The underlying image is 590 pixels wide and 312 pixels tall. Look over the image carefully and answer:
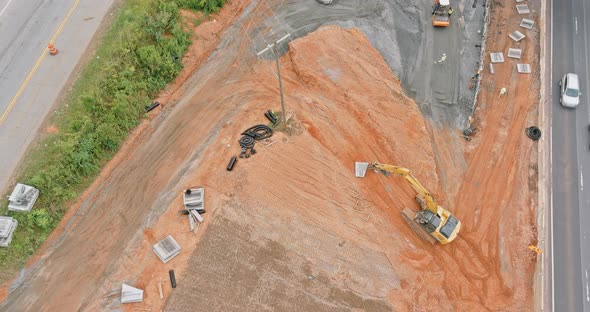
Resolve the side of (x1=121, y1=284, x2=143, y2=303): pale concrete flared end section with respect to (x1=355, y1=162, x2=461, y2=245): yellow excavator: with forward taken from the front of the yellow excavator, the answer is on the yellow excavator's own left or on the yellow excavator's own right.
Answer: on the yellow excavator's own left

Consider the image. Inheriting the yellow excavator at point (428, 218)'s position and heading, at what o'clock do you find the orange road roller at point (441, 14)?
the orange road roller at point (441, 14) is roughly at 2 o'clock from the yellow excavator at point (428, 218).

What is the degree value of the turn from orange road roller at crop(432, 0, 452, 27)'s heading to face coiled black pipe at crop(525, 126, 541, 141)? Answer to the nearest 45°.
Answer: approximately 45° to its left

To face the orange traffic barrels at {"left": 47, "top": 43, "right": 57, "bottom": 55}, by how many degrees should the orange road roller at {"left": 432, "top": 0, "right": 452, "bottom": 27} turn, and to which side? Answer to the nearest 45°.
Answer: approximately 45° to its right

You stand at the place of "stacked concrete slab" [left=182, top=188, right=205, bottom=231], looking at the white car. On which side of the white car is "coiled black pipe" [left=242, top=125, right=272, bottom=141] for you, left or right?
left

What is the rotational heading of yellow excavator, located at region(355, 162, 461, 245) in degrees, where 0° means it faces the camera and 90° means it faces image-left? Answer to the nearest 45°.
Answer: approximately 135°

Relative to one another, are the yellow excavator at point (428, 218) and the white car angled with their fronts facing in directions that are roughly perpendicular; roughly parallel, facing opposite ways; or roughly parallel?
roughly perpendicular
